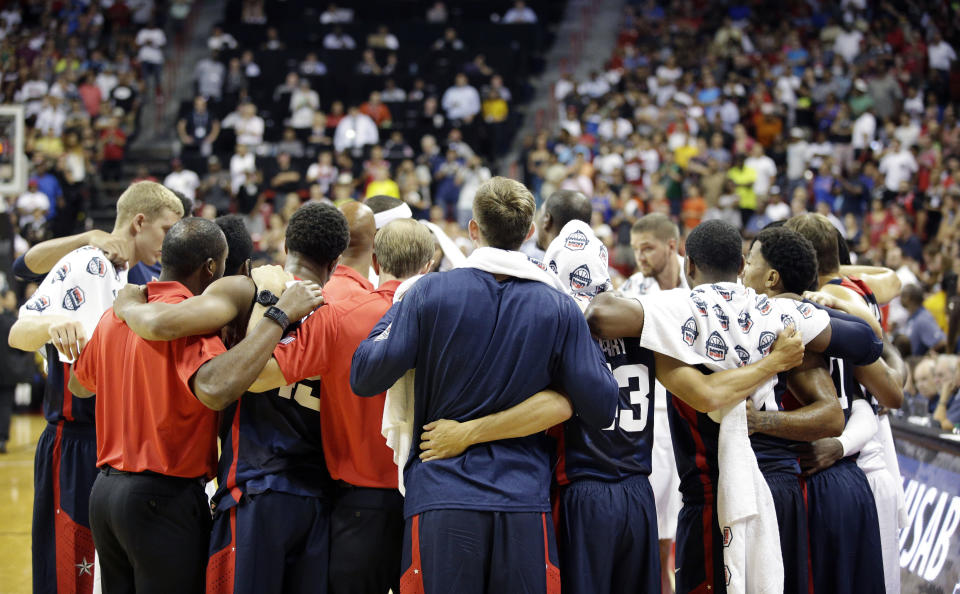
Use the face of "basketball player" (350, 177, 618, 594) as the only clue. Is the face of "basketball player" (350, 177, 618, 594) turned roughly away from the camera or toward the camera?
away from the camera

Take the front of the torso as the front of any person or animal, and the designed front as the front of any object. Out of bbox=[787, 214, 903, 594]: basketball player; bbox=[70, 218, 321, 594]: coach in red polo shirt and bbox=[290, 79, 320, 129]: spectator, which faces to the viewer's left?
the basketball player

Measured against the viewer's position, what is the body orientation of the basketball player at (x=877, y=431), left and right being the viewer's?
facing to the left of the viewer

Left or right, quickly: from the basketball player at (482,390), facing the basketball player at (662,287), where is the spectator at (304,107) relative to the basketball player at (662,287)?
left

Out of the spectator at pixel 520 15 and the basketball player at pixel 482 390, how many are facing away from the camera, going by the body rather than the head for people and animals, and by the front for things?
1

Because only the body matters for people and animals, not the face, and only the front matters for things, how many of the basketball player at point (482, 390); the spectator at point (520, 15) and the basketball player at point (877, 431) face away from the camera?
1

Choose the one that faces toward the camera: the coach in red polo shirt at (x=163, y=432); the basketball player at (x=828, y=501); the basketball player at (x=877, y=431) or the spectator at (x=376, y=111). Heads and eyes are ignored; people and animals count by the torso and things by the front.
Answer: the spectator

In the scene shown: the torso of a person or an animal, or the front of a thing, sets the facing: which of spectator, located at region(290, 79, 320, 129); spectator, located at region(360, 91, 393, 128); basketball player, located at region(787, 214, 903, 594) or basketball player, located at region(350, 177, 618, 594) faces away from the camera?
basketball player, located at region(350, 177, 618, 594)

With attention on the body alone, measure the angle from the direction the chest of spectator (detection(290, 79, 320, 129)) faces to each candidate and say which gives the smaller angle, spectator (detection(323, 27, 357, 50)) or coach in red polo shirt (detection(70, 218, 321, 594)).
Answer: the coach in red polo shirt

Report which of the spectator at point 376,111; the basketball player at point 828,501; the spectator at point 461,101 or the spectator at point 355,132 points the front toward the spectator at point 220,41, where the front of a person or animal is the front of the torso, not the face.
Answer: the basketball player

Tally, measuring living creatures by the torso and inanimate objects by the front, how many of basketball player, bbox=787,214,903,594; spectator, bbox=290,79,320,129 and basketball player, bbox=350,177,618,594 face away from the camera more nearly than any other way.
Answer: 1
